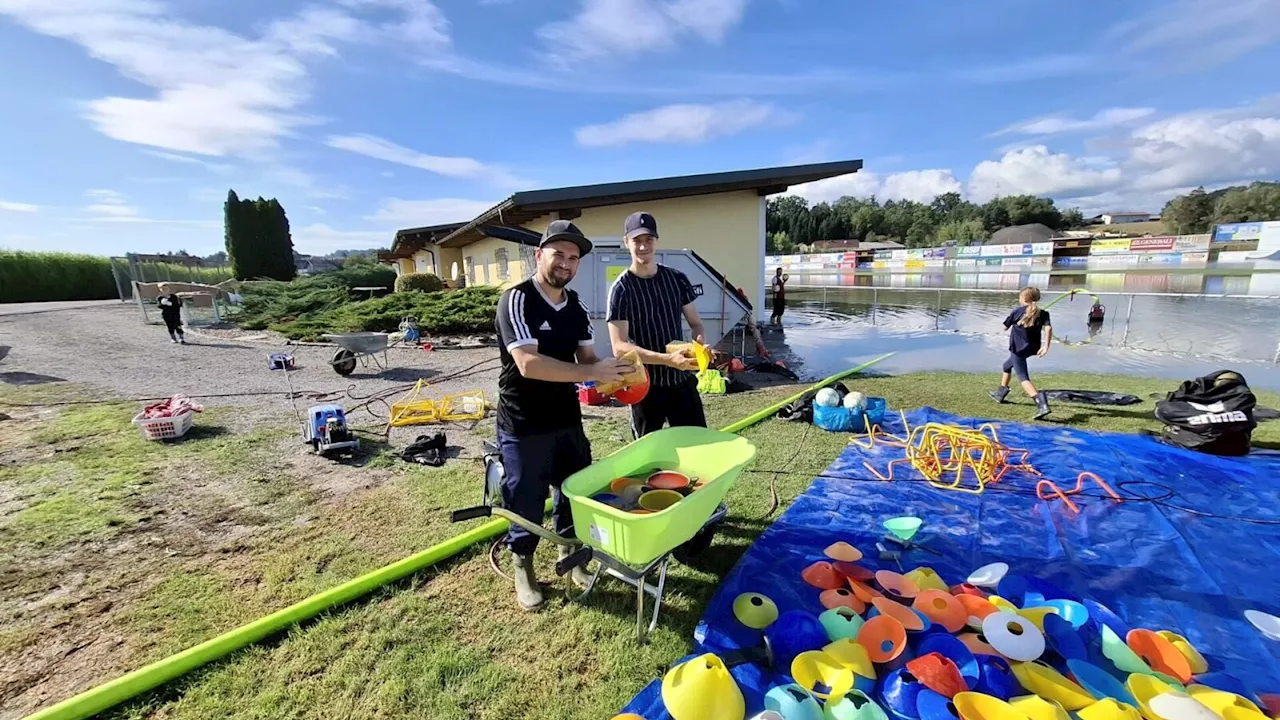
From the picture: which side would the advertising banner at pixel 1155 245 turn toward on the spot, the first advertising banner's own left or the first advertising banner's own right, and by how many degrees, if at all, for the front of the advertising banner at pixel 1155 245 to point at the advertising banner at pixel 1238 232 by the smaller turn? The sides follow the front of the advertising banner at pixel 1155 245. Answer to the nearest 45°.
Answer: approximately 135° to the first advertising banner's own left

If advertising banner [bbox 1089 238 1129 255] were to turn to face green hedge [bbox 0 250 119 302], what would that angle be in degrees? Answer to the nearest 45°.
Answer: approximately 45° to its right

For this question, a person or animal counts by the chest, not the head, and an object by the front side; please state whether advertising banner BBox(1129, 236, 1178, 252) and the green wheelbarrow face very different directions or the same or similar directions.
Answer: very different directions

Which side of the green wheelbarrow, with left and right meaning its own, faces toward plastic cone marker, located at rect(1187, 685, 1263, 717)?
right

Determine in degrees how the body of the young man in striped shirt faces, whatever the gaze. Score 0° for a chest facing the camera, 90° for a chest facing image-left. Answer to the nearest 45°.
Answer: approximately 0°

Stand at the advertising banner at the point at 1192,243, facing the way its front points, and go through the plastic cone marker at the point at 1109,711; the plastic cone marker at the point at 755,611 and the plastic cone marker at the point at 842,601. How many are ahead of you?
3

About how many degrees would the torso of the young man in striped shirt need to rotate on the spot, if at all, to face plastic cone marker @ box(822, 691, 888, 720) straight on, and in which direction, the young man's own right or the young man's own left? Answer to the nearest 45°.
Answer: approximately 45° to the young man's own left

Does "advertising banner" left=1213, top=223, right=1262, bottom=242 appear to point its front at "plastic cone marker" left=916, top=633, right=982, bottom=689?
yes

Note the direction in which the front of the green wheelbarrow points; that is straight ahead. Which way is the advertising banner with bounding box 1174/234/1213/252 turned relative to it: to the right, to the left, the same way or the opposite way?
the opposite way
